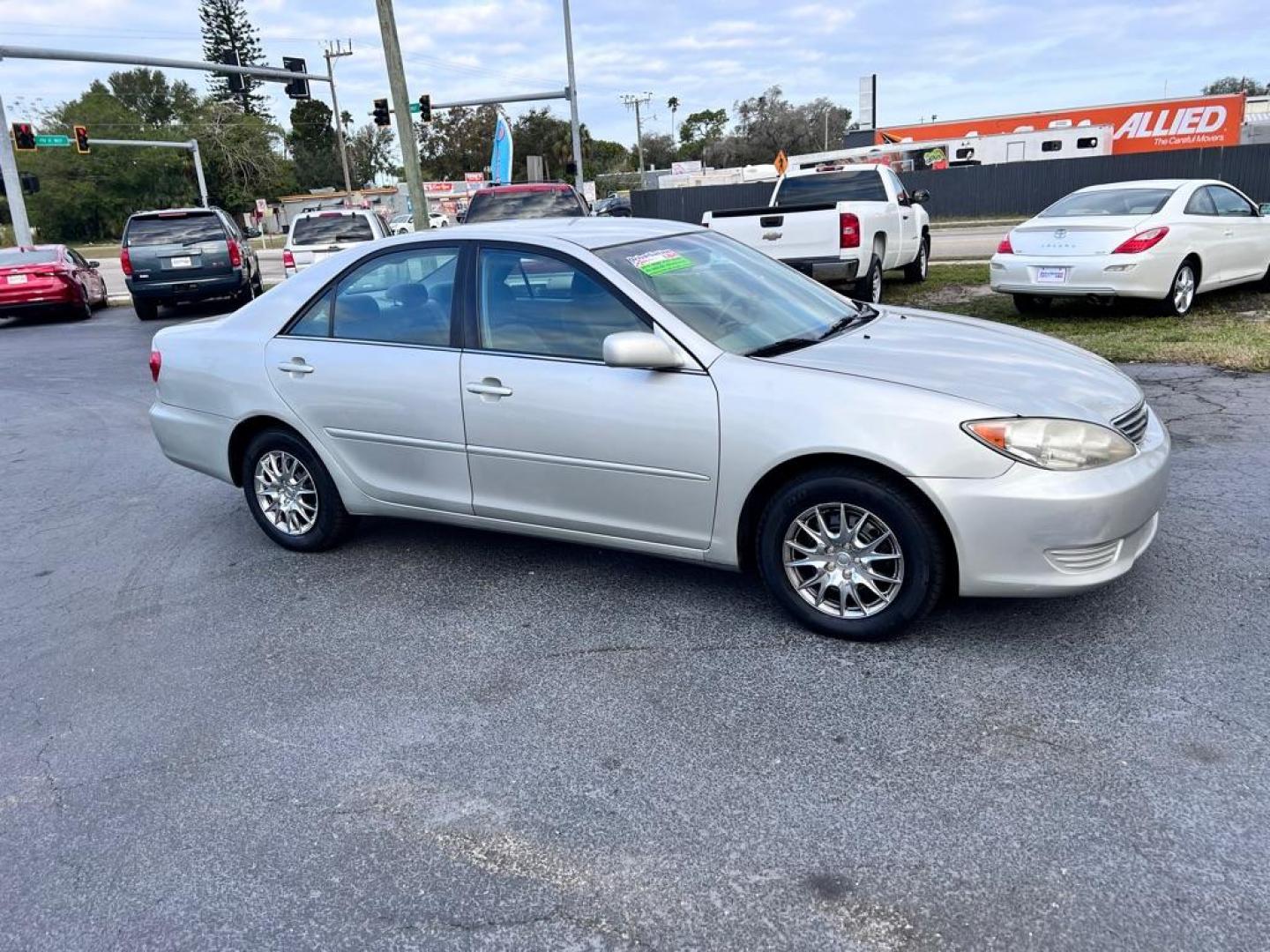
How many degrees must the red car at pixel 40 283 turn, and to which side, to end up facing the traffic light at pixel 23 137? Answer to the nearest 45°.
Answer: approximately 45° to its left

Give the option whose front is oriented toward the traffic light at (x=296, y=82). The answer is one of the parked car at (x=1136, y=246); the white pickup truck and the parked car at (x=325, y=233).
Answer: the parked car at (x=325, y=233)

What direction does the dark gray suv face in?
away from the camera

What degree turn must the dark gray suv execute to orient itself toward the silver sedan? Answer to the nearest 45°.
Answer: approximately 180°

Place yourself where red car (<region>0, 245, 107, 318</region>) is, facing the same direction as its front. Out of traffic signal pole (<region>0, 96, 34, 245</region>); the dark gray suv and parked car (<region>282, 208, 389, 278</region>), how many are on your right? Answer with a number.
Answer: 2

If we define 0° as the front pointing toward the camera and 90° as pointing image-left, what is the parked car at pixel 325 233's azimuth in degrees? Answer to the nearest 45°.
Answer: approximately 180°

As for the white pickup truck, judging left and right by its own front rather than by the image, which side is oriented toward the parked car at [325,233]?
left

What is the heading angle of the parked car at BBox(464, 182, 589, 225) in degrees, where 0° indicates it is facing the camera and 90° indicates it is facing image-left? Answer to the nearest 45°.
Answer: approximately 180°

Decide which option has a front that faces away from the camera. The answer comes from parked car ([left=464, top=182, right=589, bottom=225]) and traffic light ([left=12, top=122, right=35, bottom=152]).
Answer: the parked car

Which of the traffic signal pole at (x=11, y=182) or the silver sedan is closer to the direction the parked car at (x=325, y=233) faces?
the traffic signal pole

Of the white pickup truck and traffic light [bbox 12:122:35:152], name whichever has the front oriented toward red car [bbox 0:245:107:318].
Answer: the traffic light

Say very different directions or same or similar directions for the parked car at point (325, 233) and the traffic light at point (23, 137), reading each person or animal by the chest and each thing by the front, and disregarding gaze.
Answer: very different directions

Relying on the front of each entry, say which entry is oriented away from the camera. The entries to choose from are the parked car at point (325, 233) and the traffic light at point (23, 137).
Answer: the parked car

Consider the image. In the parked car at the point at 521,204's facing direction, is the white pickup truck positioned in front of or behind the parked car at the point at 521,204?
behind
